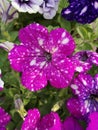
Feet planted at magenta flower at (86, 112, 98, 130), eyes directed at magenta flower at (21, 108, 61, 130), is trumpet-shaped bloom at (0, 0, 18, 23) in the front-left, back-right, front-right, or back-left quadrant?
front-right

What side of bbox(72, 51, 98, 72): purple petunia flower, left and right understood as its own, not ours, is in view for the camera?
front

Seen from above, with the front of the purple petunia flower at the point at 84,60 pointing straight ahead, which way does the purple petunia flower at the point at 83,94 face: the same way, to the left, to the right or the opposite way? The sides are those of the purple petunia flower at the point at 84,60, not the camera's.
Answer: the same way

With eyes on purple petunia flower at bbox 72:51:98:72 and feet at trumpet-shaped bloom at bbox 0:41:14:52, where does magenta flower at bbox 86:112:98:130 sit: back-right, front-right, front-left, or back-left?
front-right

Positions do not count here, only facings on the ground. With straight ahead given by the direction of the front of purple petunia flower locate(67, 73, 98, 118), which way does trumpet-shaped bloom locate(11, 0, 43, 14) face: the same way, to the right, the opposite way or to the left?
the same way

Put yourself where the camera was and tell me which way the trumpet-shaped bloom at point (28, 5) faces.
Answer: facing the viewer

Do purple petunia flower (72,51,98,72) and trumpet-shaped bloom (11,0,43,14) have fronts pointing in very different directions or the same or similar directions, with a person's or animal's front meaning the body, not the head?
same or similar directions
